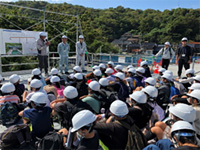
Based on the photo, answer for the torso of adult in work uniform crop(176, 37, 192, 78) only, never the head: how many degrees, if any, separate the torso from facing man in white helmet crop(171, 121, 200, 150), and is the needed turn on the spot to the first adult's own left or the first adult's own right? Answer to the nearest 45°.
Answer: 0° — they already face them

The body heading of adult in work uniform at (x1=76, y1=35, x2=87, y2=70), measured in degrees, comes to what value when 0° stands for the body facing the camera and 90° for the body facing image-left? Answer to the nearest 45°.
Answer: approximately 0°

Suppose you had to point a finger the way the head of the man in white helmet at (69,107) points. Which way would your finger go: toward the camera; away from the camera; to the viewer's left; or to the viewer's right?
away from the camera

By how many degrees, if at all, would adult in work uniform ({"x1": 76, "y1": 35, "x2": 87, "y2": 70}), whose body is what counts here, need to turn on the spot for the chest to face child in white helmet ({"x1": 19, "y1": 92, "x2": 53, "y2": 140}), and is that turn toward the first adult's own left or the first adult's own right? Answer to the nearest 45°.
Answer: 0° — they already face them

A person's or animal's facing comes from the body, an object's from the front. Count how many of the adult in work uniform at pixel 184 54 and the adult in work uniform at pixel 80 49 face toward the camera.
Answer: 2

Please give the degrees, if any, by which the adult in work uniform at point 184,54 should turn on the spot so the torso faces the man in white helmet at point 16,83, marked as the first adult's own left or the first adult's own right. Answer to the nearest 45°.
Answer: approximately 45° to the first adult's own right

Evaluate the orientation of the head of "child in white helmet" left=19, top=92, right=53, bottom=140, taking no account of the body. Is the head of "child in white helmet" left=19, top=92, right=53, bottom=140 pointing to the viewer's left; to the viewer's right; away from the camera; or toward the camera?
away from the camera

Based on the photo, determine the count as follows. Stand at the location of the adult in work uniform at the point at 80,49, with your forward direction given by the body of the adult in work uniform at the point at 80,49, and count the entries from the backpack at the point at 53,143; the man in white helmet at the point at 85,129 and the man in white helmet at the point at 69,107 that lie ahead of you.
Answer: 3

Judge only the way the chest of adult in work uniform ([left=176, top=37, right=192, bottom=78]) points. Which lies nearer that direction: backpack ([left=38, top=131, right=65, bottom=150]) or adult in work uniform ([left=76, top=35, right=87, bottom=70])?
the backpack

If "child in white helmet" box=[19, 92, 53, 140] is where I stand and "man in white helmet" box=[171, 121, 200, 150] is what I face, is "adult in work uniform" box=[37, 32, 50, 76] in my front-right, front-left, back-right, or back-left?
back-left

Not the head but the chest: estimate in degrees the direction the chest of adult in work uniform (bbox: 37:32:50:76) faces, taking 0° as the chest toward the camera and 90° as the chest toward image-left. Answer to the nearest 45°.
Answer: approximately 315°

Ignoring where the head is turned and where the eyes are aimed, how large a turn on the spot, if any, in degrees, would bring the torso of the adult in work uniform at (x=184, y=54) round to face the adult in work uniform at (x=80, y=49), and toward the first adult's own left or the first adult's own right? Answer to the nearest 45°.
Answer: approximately 90° to the first adult's own right

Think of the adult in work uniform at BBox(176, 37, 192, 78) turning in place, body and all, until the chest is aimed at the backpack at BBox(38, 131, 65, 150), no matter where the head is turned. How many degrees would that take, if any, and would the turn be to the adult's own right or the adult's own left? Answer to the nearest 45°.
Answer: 0° — they already face it
